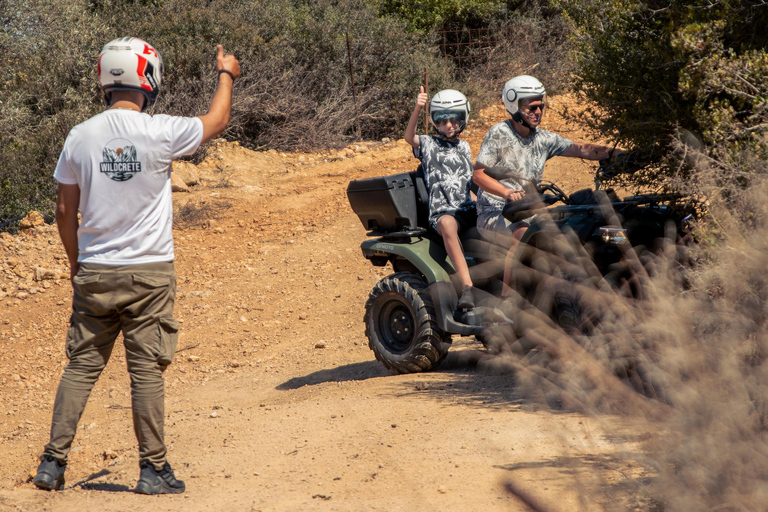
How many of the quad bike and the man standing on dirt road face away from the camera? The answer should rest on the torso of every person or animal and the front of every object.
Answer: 1

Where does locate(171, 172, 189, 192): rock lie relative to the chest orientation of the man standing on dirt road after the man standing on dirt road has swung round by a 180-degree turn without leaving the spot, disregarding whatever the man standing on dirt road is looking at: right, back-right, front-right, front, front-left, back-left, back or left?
back

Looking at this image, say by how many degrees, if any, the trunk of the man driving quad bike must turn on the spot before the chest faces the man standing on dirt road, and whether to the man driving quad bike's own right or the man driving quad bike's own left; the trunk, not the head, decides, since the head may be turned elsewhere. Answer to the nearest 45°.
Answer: approximately 90° to the man driving quad bike's own right

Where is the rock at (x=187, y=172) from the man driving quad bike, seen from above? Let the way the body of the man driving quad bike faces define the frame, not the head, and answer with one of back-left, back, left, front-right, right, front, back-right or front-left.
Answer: back

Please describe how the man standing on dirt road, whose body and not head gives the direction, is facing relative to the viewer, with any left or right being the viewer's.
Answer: facing away from the viewer

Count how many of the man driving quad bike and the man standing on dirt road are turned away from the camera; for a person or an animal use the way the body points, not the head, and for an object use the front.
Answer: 1

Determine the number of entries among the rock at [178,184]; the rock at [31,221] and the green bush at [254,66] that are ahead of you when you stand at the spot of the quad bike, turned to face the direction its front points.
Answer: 0

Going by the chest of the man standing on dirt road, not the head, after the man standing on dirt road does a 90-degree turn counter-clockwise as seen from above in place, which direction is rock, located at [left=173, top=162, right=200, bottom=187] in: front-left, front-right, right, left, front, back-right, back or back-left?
right

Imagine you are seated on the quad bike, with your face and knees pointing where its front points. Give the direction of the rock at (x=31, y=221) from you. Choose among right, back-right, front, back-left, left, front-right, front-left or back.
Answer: back

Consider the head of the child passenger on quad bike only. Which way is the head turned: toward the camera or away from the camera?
toward the camera

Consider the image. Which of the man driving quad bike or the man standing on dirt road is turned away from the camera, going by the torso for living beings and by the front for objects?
the man standing on dirt road

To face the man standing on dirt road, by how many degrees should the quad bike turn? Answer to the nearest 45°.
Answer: approximately 90° to its right

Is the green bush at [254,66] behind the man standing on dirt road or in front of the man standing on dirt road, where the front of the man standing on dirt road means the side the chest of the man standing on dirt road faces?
in front

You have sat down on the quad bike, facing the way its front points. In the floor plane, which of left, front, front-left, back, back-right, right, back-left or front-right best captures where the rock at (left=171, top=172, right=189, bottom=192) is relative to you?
back
